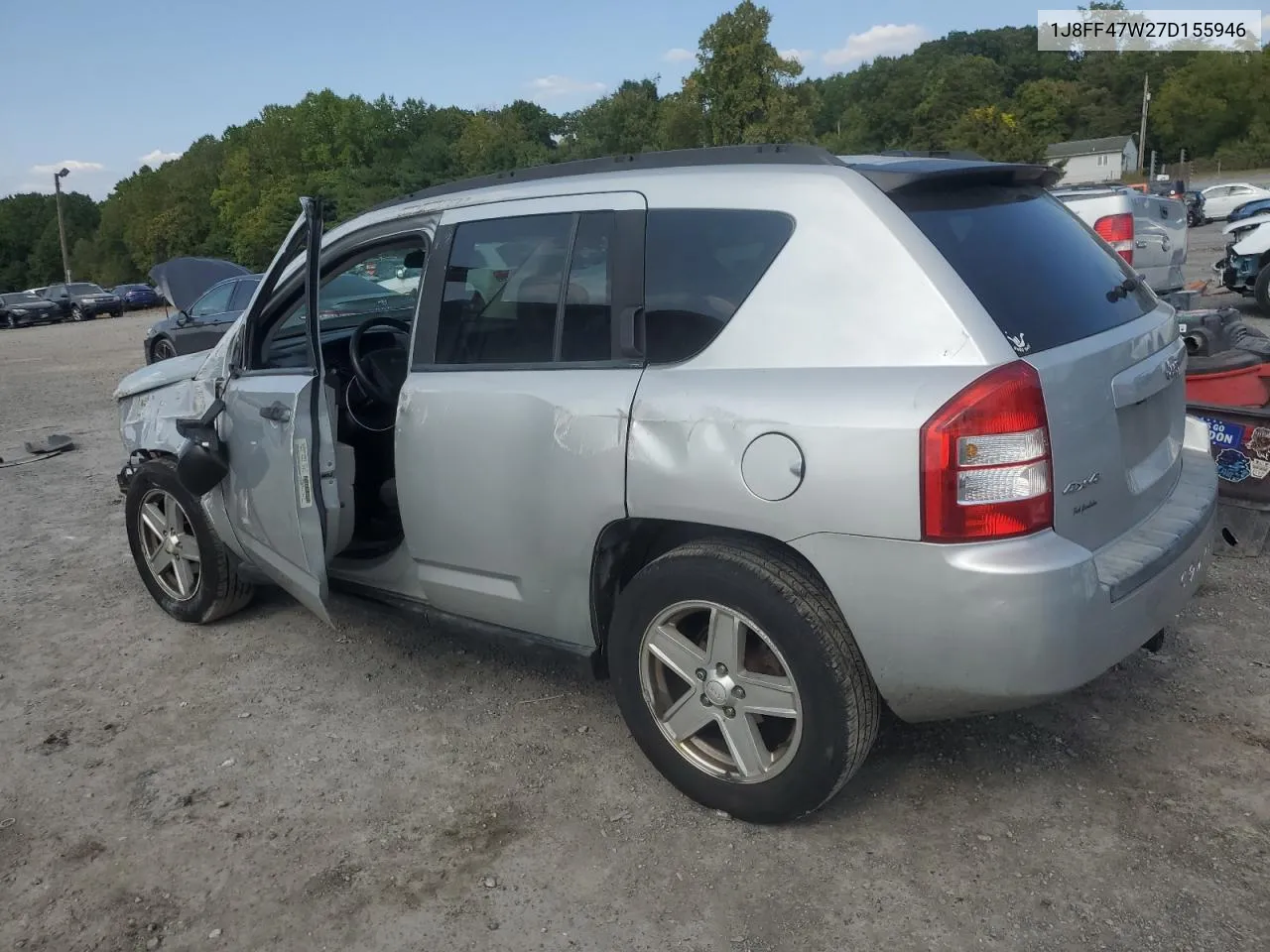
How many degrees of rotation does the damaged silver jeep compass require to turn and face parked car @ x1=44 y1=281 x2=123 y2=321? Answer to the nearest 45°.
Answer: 0° — it already faces it

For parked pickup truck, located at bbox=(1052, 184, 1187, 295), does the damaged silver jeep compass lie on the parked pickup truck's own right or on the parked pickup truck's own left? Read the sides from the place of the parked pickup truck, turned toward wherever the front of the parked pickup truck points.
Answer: on the parked pickup truck's own left

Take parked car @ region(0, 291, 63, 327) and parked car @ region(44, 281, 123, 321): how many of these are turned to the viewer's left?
0

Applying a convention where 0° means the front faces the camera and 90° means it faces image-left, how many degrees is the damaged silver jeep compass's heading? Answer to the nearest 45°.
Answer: approximately 135°

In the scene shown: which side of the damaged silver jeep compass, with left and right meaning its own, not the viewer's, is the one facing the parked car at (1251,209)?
right

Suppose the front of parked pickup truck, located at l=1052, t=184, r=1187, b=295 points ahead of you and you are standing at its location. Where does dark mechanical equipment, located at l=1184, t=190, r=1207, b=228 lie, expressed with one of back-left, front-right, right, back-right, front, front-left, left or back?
front-right

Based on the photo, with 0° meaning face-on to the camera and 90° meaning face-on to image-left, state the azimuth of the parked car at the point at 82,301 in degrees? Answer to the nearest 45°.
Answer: approximately 315°

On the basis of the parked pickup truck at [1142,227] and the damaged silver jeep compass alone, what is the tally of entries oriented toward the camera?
0

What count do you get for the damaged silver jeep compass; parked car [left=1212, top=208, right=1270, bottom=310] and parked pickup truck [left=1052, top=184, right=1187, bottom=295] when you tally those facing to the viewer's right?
0

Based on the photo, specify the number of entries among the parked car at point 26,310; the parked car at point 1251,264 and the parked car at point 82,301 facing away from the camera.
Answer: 0

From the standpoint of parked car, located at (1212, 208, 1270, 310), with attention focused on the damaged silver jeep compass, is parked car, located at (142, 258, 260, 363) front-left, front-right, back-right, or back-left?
front-right

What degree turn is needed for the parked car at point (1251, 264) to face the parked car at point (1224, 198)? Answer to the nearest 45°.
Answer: approximately 135° to its right
